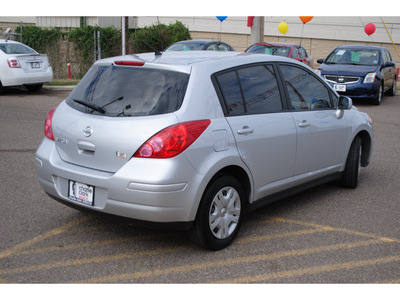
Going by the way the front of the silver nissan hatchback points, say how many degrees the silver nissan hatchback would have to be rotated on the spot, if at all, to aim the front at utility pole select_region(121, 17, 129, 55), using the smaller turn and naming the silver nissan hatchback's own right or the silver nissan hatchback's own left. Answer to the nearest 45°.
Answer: approximately 45° to the silver nissan hatchback's own left

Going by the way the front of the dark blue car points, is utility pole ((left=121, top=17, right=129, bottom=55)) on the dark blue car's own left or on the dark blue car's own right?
on the dark blue car's own right

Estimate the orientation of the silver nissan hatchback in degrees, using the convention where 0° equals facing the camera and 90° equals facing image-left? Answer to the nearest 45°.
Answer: approximately 225°

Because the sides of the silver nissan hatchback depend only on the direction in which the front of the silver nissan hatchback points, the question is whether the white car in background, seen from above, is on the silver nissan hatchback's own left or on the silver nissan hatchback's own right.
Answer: on the silver nissan hatchback's own left

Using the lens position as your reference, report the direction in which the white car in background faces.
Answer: facing away from the viewer and to the left of the viewer

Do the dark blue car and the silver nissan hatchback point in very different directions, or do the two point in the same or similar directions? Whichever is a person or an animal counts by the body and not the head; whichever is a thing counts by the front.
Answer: very different directions

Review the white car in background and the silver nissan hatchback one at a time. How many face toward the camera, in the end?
0

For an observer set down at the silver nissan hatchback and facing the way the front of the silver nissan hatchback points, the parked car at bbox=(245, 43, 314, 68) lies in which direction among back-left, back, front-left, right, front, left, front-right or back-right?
front-left
